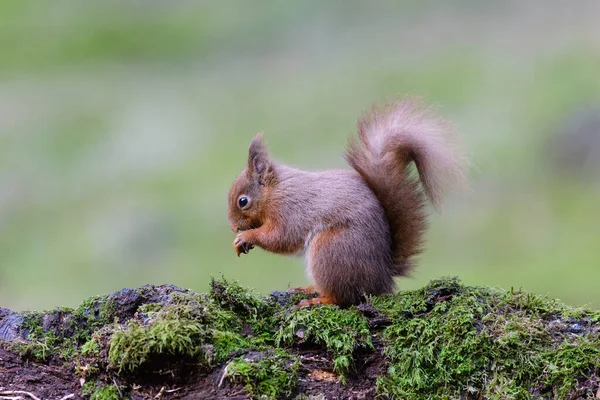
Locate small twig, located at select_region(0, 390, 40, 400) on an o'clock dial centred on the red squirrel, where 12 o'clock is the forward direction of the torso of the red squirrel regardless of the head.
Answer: The small twig is roughly at 11 o'clock from the red squirrel.

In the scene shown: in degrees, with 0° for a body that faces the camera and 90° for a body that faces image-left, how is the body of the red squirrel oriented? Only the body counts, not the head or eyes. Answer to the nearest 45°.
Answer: approximately 90°
